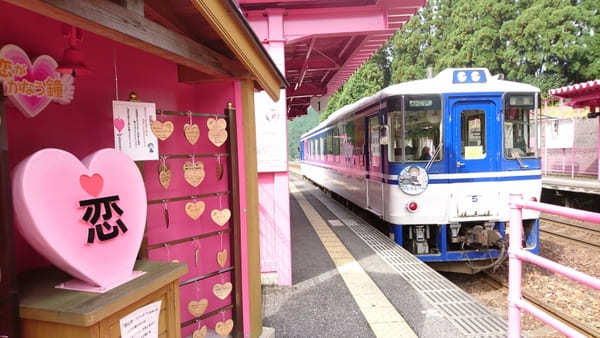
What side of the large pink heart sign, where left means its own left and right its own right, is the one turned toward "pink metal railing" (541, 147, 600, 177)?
left

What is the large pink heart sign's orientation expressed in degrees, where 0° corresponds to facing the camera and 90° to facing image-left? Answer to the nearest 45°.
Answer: approximately 315°

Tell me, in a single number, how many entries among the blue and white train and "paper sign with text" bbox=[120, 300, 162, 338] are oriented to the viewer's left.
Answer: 0

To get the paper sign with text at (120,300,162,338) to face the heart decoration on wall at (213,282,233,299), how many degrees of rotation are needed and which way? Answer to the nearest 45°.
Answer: approximately 90° to its left

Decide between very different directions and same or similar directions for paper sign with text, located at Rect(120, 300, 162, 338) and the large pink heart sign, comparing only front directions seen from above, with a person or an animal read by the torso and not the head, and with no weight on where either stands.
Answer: same or similar directions

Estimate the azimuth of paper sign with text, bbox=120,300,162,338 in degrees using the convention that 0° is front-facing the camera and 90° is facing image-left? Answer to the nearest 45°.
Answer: approximately 315°

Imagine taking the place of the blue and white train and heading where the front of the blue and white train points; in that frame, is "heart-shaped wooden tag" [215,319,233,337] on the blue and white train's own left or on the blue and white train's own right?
on the blue and white train's own right

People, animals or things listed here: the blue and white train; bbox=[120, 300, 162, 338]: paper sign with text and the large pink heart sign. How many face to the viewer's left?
0

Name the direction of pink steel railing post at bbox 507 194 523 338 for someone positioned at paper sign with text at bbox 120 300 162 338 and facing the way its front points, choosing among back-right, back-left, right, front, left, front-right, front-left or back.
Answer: front-left
